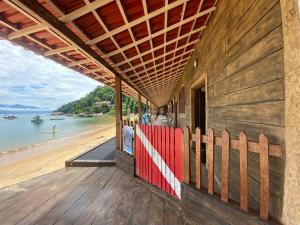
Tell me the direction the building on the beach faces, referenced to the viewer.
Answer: facing to the left of the viewer
